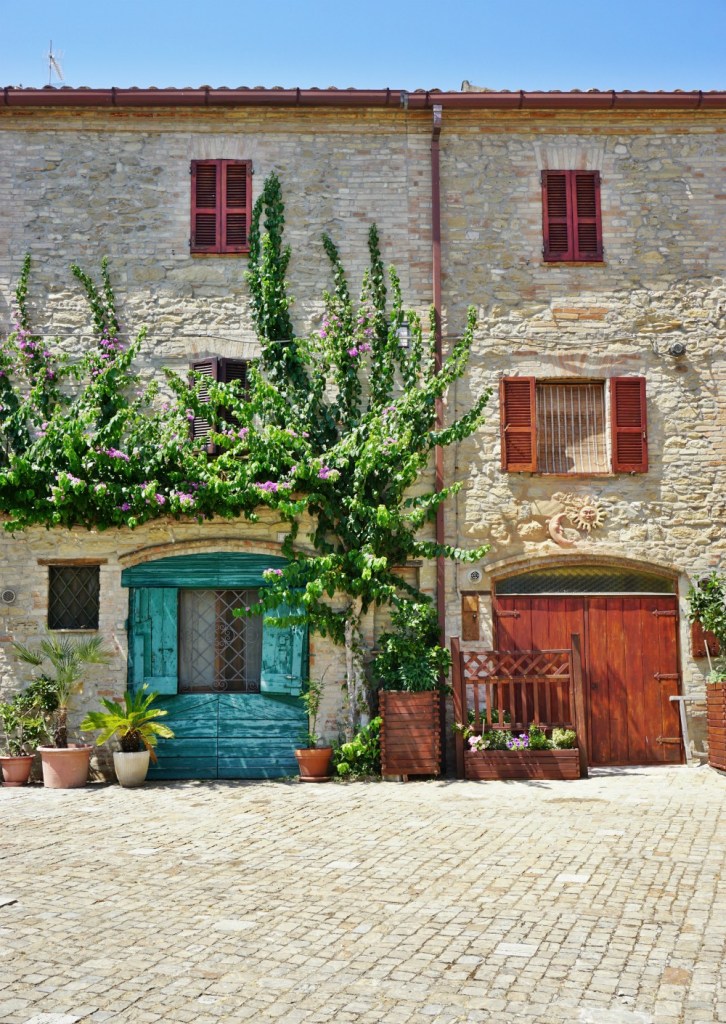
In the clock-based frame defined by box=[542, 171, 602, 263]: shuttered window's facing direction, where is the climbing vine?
The climbing vine is roughly at 2 o'clock from the shuttered window.

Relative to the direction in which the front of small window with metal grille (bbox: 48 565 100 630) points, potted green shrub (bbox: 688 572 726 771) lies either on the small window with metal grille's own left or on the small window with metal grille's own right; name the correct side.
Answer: on the small window with metal grille's own left

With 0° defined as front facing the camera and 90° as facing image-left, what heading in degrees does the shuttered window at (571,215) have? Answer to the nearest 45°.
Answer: approximately 0°
